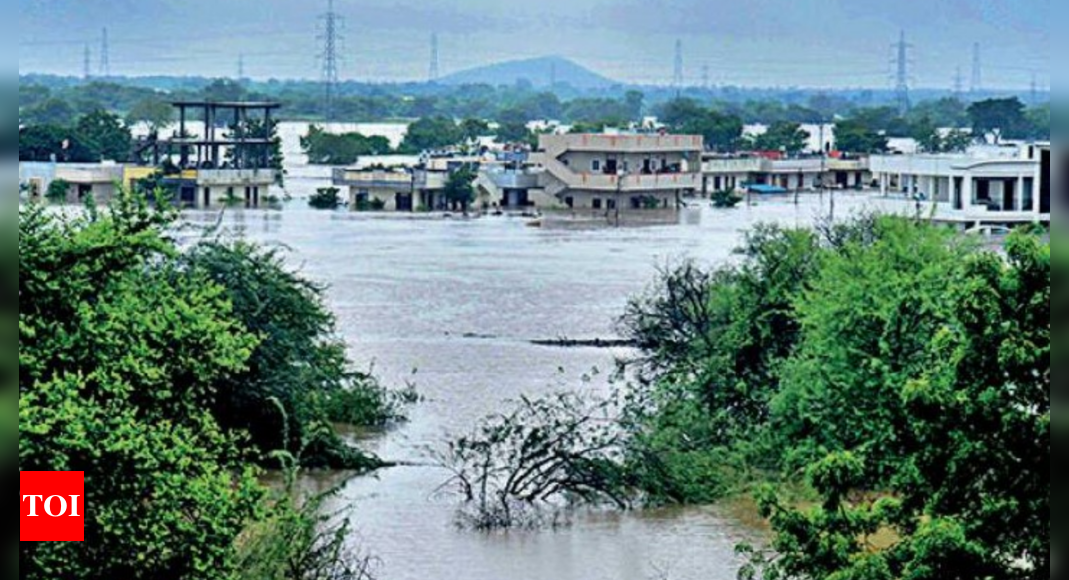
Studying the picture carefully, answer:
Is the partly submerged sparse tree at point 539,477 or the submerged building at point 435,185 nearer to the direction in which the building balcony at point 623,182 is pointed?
the partly submerged sparse tree

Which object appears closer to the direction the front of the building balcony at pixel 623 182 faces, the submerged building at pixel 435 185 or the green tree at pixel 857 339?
the green tree

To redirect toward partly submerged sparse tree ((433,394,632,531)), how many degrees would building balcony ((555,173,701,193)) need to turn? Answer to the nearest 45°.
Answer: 0° — it already faces it

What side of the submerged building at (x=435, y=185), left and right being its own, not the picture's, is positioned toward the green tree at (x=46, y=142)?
right

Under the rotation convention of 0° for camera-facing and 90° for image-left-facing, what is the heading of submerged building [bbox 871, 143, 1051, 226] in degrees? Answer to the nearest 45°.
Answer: approximately 45°

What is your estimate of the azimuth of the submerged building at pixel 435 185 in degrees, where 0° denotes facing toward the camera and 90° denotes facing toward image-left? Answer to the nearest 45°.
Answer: approximately 0°

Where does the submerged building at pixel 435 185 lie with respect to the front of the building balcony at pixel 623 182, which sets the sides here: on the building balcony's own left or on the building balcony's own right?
on the building balcony's own right

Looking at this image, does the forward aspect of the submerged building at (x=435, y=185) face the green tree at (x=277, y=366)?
yes

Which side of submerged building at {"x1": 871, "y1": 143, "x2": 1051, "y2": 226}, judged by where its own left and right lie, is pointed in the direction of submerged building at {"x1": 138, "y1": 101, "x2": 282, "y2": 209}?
right

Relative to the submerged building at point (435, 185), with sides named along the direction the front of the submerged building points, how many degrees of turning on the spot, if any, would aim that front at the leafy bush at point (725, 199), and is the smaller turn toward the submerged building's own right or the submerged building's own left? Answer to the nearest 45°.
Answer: approximately 90° to the submerged building's own left

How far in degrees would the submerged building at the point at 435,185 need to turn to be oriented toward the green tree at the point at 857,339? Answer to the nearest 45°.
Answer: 0° — it already faces it

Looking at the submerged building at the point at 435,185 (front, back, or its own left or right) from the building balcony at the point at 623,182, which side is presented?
left

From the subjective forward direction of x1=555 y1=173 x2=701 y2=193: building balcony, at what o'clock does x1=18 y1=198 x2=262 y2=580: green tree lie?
The green tree is roughly at 12 o'clock from the building balcony.

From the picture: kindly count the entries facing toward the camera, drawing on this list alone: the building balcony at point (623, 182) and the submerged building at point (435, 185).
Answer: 2
